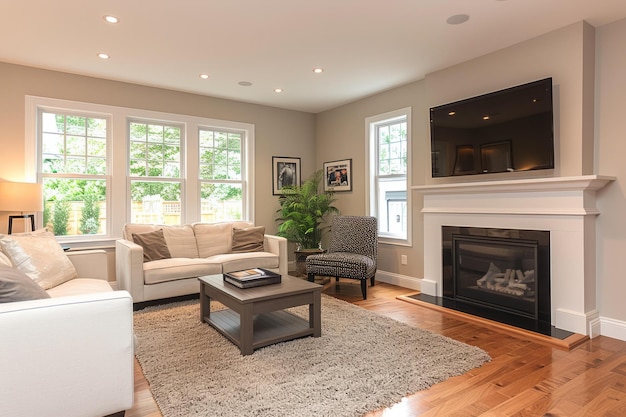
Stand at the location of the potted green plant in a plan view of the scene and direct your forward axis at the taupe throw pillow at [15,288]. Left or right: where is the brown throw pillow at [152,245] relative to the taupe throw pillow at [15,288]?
right

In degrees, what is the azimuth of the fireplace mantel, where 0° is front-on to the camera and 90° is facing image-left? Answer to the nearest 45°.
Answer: approximately 45°

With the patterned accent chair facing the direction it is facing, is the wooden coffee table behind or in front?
in front

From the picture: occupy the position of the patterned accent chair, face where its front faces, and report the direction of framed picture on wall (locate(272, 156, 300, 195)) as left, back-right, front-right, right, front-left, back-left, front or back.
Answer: right

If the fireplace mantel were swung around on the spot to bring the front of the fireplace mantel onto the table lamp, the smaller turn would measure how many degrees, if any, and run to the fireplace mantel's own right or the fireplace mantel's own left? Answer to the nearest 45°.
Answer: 0° — it already faces it

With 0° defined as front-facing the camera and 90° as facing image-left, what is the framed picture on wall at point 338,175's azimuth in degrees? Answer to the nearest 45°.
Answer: approximately 45°

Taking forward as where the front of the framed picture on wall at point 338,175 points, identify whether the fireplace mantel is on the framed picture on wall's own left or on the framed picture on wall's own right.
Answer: on the framed picture on wall's own left

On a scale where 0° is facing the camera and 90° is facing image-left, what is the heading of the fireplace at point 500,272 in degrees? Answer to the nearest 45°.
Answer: approximately 45°

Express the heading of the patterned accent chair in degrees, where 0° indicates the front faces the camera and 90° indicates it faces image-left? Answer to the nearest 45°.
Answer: approximately 45°

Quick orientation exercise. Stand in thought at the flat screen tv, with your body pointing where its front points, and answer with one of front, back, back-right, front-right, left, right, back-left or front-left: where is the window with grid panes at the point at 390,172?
right
